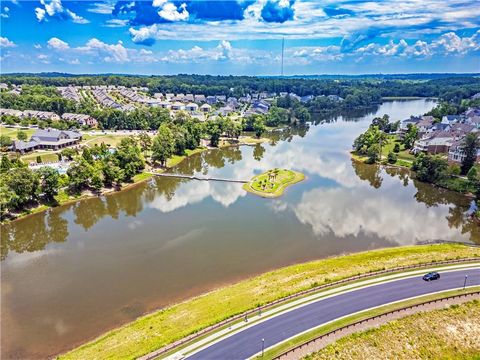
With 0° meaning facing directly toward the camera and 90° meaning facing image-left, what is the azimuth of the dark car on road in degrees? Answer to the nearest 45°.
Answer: approximately 45°
